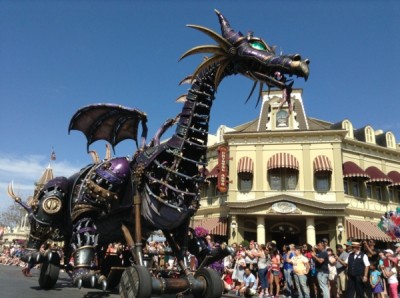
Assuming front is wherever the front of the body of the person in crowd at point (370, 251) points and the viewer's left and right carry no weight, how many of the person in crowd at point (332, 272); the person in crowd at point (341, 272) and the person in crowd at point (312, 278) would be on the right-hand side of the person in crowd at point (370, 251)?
3

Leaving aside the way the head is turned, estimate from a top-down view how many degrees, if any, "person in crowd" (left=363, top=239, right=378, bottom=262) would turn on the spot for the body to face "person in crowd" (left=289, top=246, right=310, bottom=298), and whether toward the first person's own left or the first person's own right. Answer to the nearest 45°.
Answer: approximately 45° to the first person's own right

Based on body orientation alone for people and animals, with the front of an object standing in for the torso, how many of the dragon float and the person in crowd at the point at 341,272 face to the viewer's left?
1

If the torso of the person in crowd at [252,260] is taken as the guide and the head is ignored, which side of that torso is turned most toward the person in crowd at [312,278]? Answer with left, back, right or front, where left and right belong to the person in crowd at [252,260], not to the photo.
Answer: left

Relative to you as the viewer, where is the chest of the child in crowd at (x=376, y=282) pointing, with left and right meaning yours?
facing the viewer and to the left of the viewer

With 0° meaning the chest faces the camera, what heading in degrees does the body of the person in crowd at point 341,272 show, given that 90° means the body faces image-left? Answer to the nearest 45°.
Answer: approximately 90°
